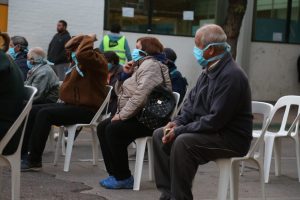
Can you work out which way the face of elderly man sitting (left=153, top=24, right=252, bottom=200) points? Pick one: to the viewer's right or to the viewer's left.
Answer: to the viewer's left

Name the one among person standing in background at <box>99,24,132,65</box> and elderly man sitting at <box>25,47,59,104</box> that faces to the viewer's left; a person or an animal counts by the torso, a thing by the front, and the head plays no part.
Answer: the elderly man sitting

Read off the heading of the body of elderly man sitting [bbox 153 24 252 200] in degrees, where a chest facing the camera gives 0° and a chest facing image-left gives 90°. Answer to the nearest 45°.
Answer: approximately 90°

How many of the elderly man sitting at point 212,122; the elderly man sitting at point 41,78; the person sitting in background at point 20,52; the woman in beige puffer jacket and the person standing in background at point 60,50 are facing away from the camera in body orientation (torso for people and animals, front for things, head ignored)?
0

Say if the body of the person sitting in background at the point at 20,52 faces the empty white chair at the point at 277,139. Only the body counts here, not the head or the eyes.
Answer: no

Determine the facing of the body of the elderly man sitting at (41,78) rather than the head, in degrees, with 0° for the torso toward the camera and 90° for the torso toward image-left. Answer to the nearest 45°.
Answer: approximately 90°

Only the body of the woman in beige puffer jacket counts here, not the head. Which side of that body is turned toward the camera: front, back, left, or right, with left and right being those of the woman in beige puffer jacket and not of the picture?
left

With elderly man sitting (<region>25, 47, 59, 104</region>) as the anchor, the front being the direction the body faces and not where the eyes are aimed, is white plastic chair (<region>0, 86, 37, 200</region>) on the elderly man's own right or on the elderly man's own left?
on the elderly man's own left
